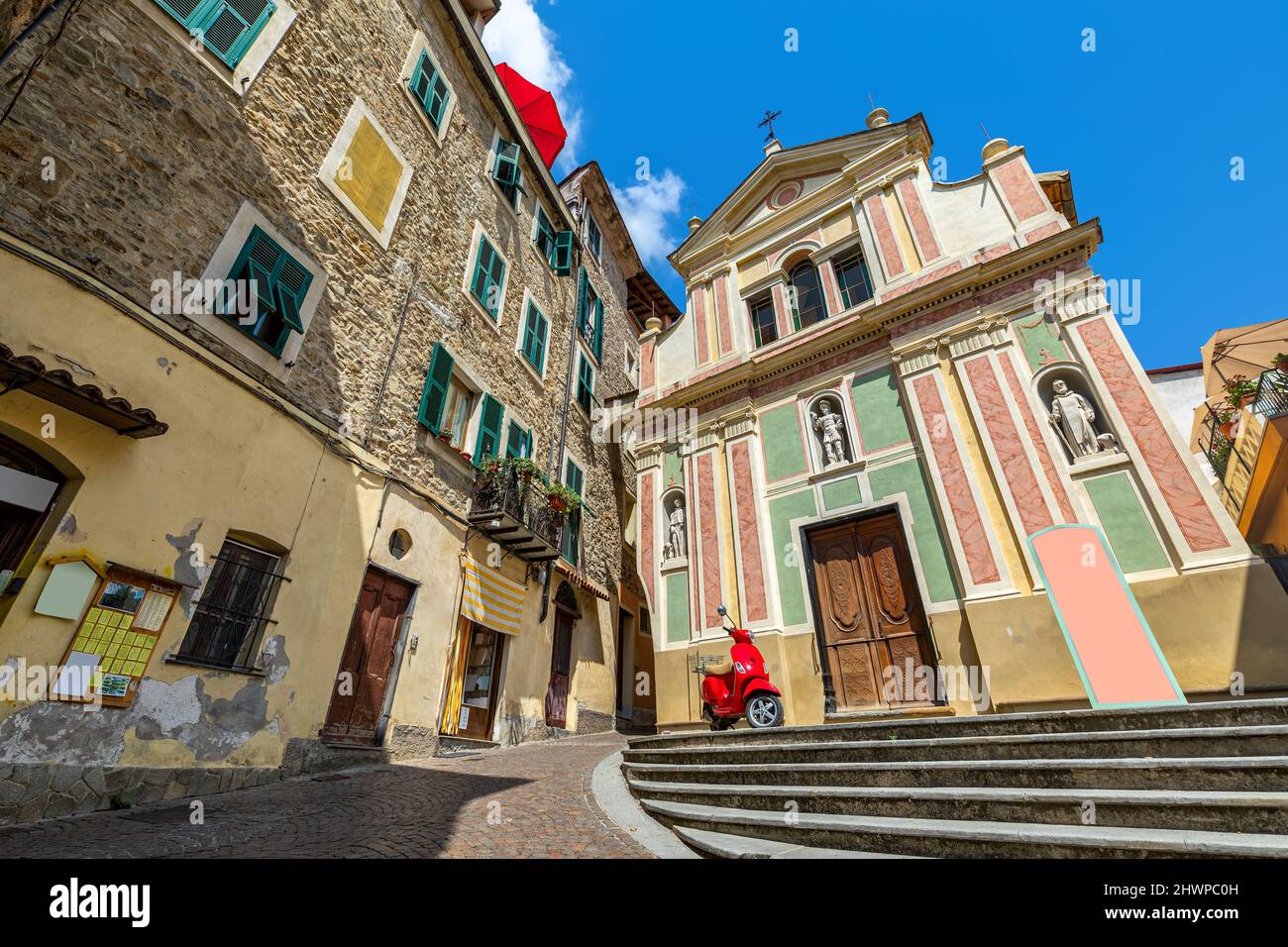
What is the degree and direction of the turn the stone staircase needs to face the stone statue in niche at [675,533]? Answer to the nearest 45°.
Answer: approximately 90° to its right

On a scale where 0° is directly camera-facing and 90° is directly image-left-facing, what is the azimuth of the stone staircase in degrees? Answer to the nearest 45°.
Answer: approximately 45°

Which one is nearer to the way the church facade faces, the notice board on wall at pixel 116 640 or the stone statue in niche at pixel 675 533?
the notice board on wall

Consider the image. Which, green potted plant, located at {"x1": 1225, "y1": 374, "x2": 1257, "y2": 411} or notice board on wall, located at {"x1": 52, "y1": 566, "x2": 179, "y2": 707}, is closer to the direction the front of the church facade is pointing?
the notice board on wall

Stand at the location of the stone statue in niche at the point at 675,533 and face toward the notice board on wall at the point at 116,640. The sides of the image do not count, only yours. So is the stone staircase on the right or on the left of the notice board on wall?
left

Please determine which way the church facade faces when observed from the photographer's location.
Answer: facing the viewer and to the left of the viewer

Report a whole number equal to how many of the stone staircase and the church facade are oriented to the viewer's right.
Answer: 0

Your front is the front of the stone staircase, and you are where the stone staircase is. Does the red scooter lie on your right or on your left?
on your right
